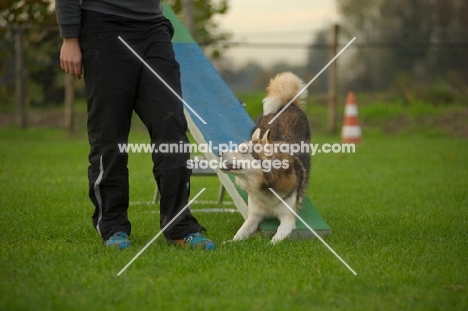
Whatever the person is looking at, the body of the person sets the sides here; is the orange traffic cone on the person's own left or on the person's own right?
on the person's own left

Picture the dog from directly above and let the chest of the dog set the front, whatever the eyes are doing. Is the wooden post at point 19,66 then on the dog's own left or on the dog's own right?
on the dog's own right

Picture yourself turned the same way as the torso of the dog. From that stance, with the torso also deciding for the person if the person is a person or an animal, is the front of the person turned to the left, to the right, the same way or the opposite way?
to the left

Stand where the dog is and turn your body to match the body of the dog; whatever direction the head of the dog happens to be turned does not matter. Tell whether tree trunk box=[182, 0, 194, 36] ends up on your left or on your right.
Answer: on your right

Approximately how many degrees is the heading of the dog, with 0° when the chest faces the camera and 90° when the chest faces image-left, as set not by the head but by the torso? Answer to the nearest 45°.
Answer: approximately 45°

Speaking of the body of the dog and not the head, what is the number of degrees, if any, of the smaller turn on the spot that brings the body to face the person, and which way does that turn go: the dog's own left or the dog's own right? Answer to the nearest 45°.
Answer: approximately 45° to the dog's own right

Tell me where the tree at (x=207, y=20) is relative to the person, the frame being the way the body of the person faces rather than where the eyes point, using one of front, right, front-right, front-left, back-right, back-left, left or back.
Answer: back-left
